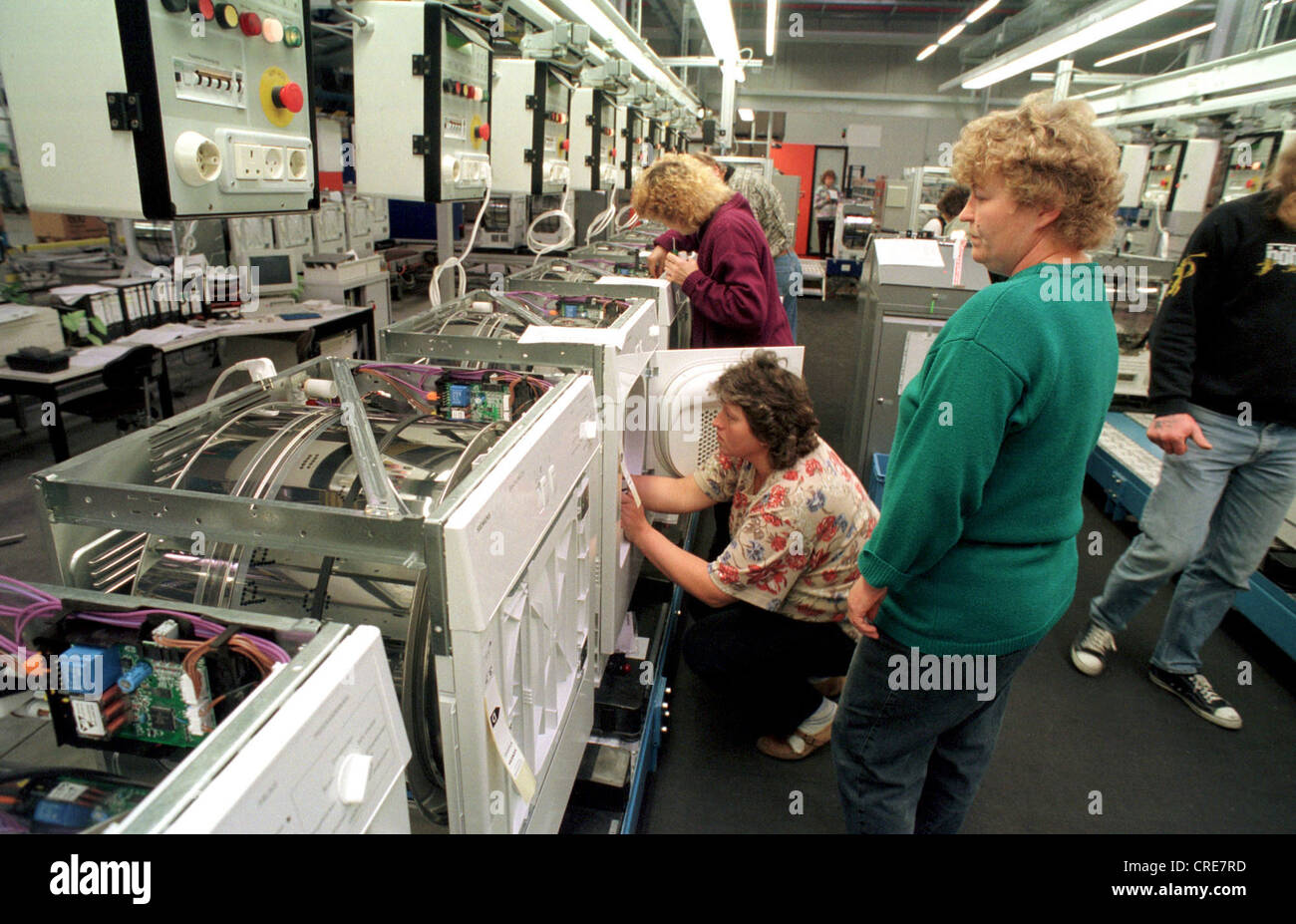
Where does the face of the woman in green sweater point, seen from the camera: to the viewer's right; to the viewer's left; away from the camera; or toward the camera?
to the viewer's left

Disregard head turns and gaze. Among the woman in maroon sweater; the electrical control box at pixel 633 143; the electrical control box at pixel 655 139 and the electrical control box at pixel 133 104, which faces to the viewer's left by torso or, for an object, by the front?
the woman in maroon sweater

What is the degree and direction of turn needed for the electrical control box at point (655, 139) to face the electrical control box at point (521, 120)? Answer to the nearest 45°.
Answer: approximately 45° to its right

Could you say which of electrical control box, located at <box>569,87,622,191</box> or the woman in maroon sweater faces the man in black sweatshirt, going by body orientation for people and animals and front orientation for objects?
the electrical control box

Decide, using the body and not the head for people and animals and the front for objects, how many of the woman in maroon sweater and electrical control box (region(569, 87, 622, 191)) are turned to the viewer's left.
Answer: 1

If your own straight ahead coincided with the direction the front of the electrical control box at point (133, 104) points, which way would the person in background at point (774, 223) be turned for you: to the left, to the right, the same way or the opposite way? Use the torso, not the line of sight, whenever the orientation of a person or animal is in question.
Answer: the opposite way

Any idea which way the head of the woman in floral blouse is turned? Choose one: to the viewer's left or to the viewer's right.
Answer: to the viewer's left

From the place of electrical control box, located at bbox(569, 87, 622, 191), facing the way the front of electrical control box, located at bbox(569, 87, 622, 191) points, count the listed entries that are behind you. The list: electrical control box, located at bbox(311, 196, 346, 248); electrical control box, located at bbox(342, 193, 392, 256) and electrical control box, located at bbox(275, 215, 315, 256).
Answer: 3

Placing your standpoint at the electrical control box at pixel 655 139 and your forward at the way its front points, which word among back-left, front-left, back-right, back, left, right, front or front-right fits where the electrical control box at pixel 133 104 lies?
front-right

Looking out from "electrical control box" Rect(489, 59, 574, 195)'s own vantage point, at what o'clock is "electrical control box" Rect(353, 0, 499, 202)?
"electrical control box" Rect(353, 0, 499, 202) is roughly at 2 o'clock from "electrical control box" Rect(489, 59, 574, 195).

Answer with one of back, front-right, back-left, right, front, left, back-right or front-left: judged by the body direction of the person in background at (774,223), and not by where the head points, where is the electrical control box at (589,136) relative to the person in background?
front-left

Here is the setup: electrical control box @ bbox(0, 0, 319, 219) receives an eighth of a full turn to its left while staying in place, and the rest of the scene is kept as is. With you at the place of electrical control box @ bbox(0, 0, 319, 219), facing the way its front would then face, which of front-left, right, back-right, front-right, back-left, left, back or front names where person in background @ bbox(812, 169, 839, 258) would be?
front-left

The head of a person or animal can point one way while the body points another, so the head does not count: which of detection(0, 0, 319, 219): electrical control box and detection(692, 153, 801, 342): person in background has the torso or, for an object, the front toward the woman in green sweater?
the electrical control box

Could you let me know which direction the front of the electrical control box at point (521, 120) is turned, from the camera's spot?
facing the viewer and to the right of the viewer
